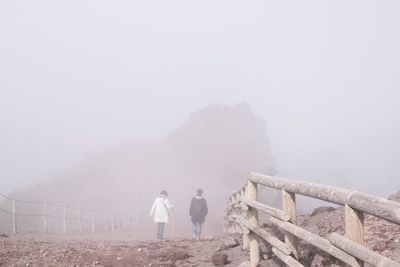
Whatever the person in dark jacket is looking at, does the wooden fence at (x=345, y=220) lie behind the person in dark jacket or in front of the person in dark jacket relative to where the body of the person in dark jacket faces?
behind

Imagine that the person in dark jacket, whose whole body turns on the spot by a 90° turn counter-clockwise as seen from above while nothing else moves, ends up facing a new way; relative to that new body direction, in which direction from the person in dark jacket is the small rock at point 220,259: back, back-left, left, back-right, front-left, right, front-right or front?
left

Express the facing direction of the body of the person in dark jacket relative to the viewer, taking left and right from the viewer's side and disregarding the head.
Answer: facing away from the viewer
